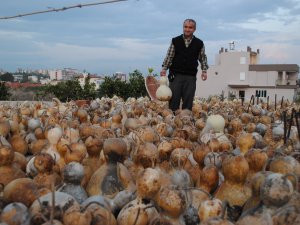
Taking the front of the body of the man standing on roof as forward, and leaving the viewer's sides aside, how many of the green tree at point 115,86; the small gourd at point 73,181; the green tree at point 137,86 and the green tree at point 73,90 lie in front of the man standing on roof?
1

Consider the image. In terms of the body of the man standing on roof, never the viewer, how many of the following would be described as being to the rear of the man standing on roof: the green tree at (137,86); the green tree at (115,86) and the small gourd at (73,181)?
2

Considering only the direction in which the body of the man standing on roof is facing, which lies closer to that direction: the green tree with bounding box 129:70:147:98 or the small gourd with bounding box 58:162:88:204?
the small gourd

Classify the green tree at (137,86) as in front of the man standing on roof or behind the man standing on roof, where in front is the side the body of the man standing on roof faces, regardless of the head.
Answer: behind

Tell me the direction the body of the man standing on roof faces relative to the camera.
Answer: toward the camera

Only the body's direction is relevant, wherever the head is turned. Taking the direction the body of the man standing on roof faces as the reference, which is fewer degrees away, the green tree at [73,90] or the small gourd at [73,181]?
the small gourd

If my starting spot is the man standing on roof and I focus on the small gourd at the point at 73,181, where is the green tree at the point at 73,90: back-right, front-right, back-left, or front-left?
back-right

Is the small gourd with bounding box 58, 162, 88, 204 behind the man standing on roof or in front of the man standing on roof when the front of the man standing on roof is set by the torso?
in front

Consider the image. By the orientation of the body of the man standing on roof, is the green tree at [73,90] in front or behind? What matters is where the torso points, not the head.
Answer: behind

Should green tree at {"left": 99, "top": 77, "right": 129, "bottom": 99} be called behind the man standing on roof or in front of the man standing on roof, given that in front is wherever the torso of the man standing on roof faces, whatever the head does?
behind
